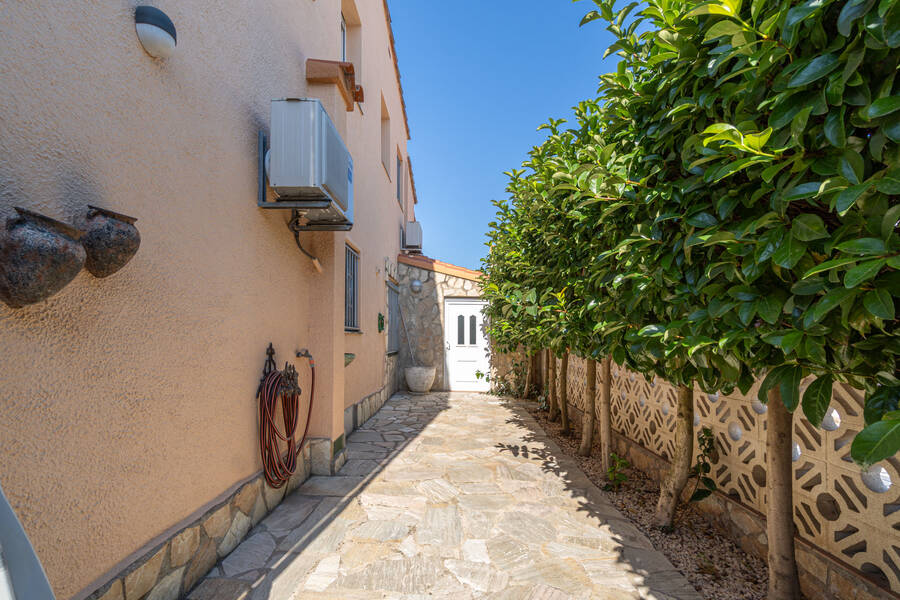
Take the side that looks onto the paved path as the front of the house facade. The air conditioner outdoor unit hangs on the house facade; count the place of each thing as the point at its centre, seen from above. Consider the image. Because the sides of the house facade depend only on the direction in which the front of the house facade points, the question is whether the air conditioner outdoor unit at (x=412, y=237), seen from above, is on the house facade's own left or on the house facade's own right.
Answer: on the house facade's own left

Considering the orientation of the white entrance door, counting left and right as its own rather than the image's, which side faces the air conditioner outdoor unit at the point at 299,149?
front

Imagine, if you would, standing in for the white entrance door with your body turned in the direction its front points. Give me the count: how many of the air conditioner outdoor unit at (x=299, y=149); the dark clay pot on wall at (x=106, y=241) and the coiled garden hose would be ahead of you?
3

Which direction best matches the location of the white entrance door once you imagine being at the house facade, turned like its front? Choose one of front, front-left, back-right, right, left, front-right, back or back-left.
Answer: left

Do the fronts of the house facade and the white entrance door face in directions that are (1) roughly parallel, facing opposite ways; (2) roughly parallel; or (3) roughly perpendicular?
roughly perpendicular

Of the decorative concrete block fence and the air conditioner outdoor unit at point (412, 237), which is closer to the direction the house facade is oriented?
the decorative concrete block fence

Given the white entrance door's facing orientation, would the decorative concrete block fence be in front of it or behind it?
in front

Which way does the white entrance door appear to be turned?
toward the camera

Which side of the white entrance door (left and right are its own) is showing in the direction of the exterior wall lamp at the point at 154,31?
front

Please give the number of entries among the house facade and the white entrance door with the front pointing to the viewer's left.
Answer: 0

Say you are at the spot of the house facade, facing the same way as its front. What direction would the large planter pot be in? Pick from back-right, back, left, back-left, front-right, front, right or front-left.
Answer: left

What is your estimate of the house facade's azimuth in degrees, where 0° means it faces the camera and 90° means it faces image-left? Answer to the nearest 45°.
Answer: approximately 315°

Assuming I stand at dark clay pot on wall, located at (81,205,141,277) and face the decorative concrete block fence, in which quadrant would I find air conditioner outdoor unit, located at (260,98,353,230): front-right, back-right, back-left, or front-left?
front-left
